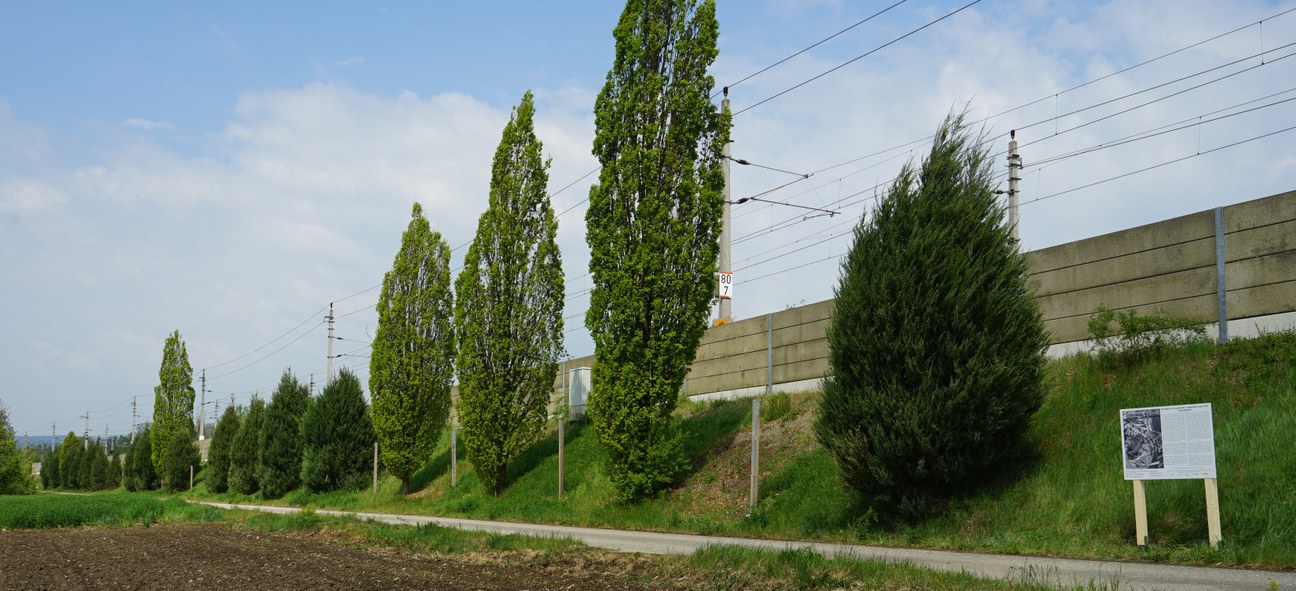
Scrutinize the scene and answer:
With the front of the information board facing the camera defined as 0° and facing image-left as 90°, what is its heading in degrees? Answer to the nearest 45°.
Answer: approximately 0°

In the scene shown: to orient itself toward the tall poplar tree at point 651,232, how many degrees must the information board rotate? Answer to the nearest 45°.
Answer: approximately 135° to its right

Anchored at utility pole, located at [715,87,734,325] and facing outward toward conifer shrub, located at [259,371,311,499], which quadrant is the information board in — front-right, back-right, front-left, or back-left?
back-left

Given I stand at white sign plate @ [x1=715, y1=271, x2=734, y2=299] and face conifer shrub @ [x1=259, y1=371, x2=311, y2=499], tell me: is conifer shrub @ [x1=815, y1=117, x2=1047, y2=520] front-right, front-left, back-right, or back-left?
back-left

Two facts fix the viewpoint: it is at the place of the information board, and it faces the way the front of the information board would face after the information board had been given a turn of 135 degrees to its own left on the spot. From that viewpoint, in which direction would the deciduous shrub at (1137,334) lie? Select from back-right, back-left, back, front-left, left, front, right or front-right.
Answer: front-left

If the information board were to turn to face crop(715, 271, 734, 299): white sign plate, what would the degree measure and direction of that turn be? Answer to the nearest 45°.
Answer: approximately 135° to its right
